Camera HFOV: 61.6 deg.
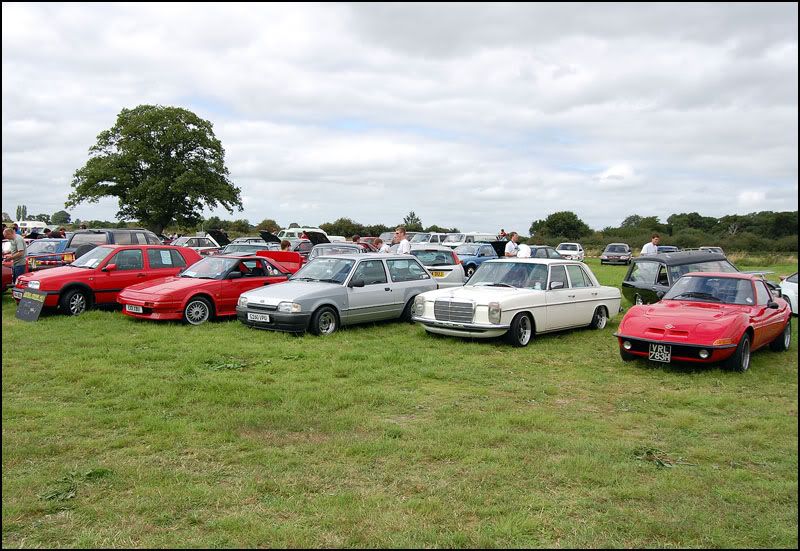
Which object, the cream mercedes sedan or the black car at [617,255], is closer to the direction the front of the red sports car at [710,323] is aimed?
the cream mercedes sedan

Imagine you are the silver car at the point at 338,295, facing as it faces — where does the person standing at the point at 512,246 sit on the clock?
The person standing is roughly at 6 o'clock from the silver car.

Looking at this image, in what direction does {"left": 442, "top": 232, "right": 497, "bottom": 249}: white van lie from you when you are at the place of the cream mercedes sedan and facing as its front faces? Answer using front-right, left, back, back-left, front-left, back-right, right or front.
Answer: back-right

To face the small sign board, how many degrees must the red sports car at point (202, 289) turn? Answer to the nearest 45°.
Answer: approximately 45° to its right

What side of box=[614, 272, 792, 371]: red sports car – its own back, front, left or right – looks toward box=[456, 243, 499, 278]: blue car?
right

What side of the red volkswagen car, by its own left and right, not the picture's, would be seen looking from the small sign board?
front

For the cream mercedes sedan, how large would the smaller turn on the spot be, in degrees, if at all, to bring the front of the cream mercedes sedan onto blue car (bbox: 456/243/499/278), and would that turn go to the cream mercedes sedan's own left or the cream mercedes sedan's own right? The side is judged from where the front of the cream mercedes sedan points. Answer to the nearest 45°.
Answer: approximately 135° to the cream mercedes sedan's own right

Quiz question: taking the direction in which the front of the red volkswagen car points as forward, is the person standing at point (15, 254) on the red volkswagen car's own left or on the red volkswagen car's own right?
on the red volkswagen car's own right

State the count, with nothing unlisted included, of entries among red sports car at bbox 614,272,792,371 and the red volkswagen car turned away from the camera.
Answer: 0

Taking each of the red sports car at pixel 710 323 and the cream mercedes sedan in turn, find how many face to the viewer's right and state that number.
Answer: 0

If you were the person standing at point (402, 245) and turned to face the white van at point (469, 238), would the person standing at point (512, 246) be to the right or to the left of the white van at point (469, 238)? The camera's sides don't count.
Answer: right

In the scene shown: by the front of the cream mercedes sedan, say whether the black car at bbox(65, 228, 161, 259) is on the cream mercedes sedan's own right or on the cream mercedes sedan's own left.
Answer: on the cream mercedes sedan's own right
